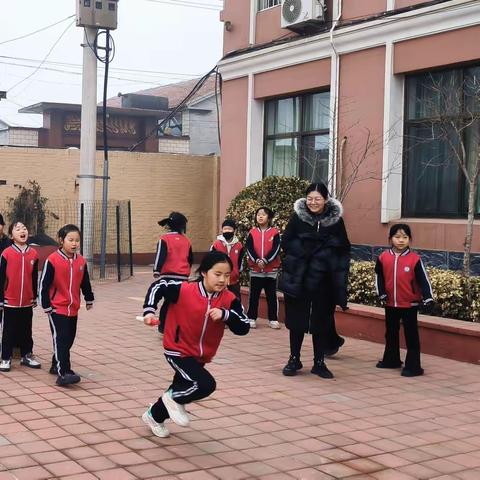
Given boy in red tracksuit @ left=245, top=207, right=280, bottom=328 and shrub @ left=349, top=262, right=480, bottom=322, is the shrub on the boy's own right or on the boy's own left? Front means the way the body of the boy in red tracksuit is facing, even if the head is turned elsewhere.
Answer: on the boy's own left

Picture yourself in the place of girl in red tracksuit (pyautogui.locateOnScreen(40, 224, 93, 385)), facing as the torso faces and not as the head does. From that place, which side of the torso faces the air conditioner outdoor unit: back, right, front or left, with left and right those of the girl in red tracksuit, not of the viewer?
left

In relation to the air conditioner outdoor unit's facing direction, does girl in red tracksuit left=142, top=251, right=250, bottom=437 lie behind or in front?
in front

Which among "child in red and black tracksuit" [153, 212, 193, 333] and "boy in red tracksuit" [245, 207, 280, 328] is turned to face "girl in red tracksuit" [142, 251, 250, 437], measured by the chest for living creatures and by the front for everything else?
"boy in red tracksuit" [245, 207, 280, 328]

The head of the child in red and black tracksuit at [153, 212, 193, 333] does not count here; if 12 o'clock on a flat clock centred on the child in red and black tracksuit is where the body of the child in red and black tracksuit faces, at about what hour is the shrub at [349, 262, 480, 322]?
The shrub is roughly at 3 o'clock from the child in red and black tracksuit.

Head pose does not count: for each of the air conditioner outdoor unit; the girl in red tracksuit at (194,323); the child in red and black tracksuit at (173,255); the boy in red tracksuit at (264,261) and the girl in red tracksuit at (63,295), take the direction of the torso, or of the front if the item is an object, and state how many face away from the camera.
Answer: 1

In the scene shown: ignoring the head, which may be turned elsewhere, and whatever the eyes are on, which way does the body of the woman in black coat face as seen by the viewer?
toward the camera

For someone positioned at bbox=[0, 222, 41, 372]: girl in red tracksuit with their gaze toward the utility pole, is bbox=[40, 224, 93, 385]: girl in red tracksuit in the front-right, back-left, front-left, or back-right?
back-right

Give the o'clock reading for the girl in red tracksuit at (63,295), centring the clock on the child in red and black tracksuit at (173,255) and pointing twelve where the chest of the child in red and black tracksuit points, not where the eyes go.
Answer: The girl in red tracksuit is roughly at 7 o'clock from the child in red and black tracksuit.

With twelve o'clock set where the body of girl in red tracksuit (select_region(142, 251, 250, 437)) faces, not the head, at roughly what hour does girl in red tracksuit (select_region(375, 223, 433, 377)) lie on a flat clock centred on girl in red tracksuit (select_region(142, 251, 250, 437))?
girl in red tracksuit (select_region(375, 223, 433, 377)) is roughly at 9 o'clock from girl in red tracksuit (select_region(142, 251, 250, 437)).

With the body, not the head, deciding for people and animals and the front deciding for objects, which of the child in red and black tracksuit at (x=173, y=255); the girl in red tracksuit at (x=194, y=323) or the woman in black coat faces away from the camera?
the child in red and black tracksuit

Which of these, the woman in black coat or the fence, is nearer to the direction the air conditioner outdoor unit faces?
the woman in black coat

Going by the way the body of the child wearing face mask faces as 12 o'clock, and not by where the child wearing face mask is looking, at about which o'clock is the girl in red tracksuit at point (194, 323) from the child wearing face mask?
The girl in red tracksuit is roughly at 12 o'clock from the child wearing face mask.

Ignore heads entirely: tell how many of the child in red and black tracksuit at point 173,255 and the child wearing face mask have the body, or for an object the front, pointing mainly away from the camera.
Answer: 1

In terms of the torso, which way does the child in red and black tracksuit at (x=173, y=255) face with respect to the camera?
away from the camera

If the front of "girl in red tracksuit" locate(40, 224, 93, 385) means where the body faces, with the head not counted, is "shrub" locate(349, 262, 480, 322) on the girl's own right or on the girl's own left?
on the girl's own left

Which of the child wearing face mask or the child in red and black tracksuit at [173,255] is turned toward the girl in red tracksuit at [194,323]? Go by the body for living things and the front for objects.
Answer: the child wearing face mask

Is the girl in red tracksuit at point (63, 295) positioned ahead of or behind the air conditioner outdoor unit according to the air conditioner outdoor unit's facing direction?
ahead
